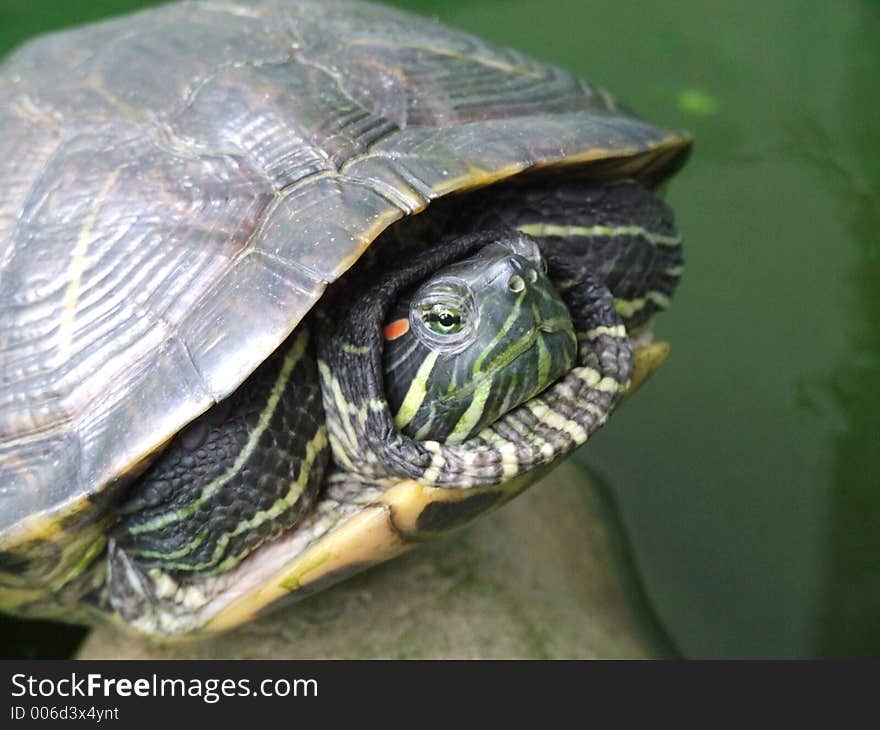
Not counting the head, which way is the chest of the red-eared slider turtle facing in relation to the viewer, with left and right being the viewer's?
facing the viewer and to the right of the viewer
